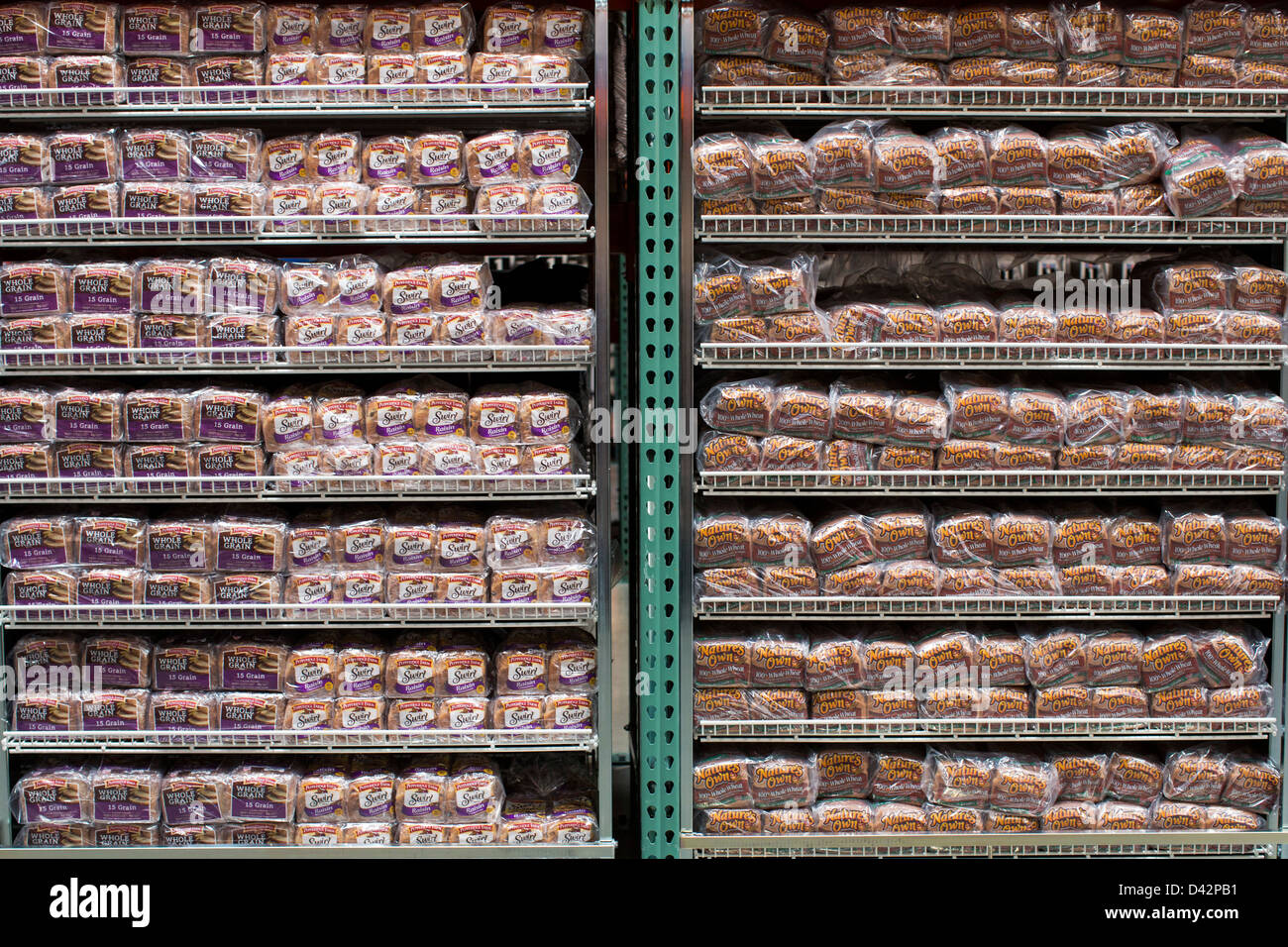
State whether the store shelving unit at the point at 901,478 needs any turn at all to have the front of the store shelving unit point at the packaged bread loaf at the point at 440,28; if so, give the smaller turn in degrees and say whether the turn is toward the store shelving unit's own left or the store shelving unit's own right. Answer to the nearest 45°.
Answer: approximately 90° to the store shelving unit's own right

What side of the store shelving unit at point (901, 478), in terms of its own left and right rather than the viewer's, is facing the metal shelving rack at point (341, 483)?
right

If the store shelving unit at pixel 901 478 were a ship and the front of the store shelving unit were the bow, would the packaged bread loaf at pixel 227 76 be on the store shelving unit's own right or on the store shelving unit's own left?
on the store shelving unit's own right

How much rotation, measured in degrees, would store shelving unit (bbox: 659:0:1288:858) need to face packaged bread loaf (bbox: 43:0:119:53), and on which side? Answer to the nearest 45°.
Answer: approximately 90° to its right

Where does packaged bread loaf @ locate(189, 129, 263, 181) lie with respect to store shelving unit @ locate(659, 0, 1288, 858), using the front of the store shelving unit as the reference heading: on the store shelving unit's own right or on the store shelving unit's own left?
on the store shelving unit's own right

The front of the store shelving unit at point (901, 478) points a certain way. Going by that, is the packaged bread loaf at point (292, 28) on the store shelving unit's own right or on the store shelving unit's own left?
on the store shelving unit's own right

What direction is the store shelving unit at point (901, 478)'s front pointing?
toward the camera

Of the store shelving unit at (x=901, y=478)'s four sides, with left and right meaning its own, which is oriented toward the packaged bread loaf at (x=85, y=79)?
right
